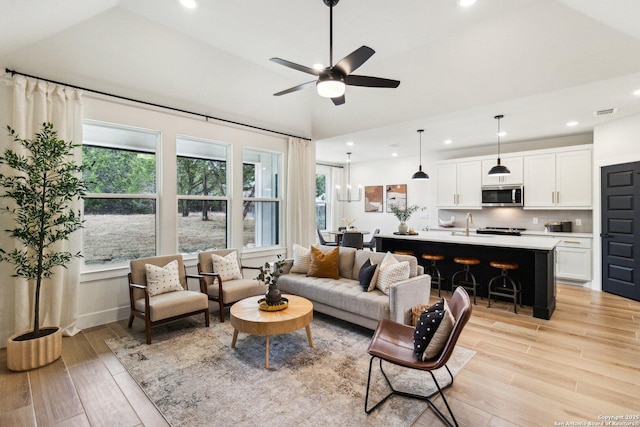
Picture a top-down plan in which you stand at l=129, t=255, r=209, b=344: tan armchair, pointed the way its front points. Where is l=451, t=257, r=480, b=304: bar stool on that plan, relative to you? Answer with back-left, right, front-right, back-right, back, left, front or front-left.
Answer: front-left

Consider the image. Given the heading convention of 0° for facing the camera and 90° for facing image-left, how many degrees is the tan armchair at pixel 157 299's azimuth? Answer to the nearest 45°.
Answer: approximately 315°

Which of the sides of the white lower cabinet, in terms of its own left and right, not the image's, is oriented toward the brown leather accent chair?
front

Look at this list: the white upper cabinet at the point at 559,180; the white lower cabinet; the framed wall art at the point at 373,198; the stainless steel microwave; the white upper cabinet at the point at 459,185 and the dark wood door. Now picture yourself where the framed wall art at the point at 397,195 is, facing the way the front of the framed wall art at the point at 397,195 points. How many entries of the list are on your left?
5

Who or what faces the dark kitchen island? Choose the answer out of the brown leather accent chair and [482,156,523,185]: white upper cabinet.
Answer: the white upper cabinet

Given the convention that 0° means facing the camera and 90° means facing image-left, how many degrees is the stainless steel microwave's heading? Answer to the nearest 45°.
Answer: approximately 0°

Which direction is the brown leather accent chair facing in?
to the viewer's left

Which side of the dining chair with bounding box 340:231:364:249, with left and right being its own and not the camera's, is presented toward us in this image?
back

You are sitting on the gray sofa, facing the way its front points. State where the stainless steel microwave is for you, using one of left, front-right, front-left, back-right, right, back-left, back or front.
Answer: back

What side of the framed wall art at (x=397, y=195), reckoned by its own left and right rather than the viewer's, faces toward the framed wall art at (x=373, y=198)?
right

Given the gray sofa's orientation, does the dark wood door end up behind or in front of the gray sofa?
behind

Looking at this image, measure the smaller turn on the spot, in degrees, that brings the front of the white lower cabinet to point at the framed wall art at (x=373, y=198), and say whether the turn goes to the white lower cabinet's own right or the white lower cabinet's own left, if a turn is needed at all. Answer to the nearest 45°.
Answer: approximately 90° to the white lower cabinet's own right

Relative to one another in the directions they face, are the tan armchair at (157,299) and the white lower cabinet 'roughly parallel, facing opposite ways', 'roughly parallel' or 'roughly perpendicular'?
roughly perpendicular

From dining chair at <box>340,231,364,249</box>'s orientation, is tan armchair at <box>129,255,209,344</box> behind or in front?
behind

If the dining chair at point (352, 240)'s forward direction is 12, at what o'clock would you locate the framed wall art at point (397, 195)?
The framed wall art is roughly at 1 o'clock from the dining chair.

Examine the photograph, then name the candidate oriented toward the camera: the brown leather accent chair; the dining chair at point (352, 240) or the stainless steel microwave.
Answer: the stainless steel microwave

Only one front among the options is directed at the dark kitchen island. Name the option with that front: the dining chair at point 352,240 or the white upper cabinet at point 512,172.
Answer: the white upper cabinet

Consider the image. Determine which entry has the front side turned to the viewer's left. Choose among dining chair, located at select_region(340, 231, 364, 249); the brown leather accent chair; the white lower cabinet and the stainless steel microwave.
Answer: the brown leather accent chair

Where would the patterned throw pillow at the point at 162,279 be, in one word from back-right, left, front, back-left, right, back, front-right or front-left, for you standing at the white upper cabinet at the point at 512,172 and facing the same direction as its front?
front-right

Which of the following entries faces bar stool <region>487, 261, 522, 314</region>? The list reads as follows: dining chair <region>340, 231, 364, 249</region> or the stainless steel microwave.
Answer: the stainless steel microwave
